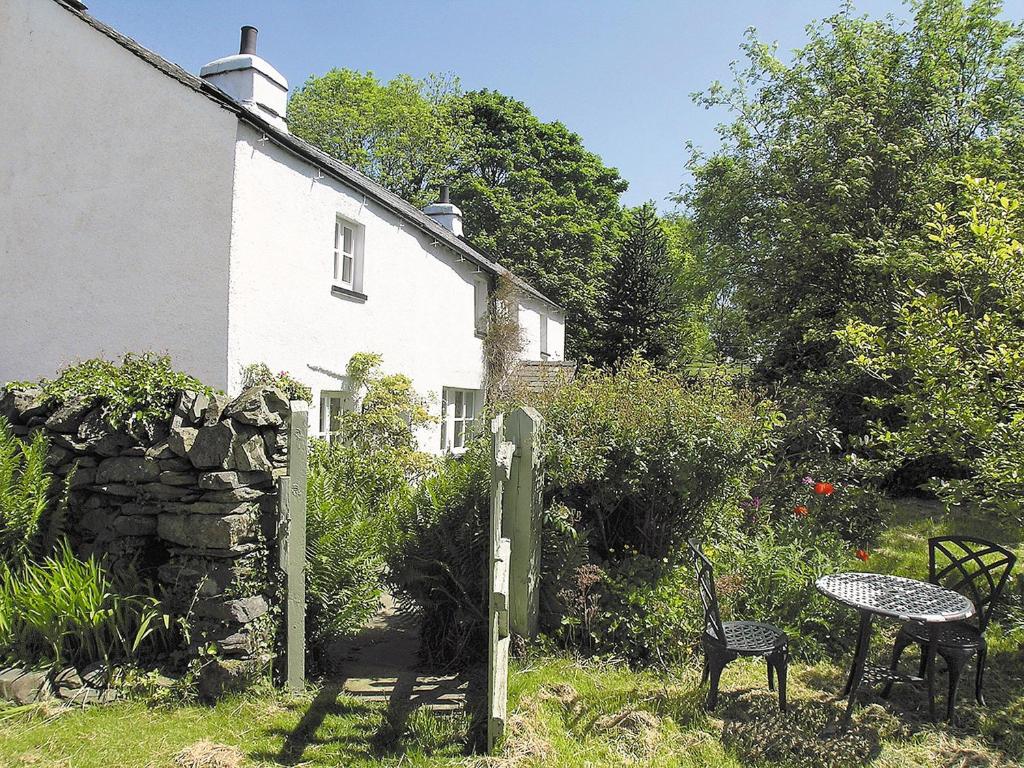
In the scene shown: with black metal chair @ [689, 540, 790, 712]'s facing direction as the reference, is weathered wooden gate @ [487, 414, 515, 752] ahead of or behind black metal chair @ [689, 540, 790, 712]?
behind

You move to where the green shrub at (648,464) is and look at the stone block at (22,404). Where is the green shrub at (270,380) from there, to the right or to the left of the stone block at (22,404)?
right

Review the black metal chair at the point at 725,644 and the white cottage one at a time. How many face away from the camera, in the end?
0

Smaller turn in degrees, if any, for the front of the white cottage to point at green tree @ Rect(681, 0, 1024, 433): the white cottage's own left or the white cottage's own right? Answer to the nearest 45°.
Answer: approximately 45° to the white cottage's own left

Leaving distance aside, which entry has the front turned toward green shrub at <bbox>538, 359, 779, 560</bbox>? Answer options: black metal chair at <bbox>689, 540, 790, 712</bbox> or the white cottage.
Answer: the white cottage

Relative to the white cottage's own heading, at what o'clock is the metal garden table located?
The metal garden table is roughly at 12 o'clock from the white cottage.

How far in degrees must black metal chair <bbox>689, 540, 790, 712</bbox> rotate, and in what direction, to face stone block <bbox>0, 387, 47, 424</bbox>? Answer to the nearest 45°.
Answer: approximately 180°

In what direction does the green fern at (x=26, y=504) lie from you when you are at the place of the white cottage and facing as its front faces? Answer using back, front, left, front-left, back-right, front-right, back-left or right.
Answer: front-right

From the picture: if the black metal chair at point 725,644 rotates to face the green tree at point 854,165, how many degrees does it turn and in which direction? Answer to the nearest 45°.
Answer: approximately 90° to its left

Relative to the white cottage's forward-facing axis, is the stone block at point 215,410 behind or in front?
in front

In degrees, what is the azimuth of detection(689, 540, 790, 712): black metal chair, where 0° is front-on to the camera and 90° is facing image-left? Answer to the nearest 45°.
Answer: approximately 270°

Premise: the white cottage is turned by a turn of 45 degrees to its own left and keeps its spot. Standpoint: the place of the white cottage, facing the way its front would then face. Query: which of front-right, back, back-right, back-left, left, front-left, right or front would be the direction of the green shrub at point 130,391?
right

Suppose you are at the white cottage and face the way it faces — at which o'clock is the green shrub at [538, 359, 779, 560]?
The green shrub is roughly at 12 o'clock from the white cottage.

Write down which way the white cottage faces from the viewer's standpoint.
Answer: facing the viewer and to the right of the viewer
